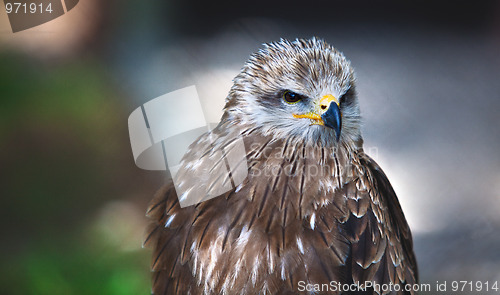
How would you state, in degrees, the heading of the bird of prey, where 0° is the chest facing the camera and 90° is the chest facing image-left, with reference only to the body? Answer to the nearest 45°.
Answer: approximately 315°
